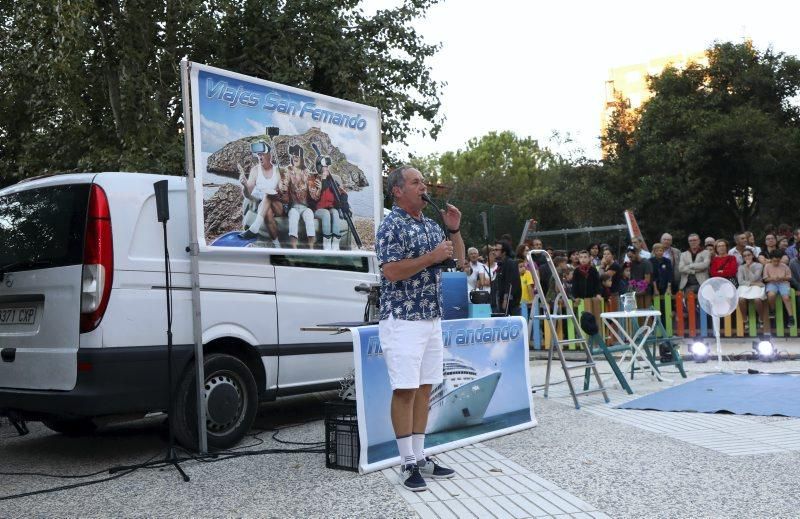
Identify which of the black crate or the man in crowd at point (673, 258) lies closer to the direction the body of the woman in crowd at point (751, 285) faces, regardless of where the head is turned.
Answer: the black crate

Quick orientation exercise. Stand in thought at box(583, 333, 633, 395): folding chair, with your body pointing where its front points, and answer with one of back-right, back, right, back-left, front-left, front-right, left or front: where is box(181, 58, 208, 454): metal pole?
back-right

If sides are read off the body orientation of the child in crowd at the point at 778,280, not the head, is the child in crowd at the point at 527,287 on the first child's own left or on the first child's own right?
on the first child's own right

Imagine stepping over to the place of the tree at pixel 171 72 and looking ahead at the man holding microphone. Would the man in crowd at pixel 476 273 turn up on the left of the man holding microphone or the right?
left

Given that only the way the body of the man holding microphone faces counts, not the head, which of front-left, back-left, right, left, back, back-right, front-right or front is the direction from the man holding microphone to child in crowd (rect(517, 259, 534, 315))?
back-left

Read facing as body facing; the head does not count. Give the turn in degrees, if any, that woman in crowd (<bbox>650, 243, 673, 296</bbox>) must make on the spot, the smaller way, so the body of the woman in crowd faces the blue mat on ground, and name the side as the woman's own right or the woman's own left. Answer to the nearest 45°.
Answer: approximately 45° to the woman's own left

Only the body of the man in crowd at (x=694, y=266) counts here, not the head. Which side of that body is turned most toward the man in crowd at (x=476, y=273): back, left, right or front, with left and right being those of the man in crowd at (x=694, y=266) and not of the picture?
right
